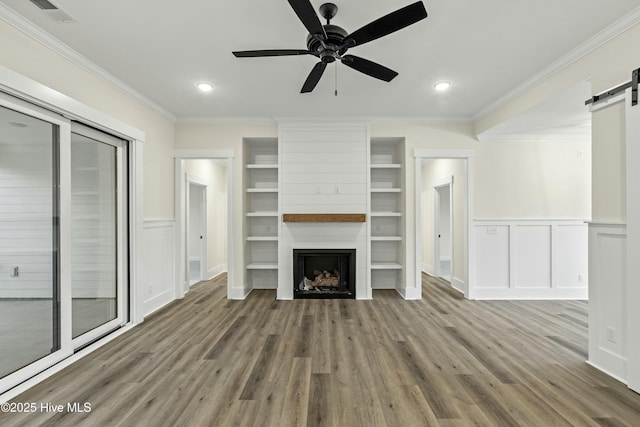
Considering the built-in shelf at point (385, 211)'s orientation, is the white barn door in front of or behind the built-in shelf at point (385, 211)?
in front

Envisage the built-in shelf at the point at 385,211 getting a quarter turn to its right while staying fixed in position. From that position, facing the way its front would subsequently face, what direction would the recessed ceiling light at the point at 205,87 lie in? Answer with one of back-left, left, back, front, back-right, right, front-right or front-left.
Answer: front-left

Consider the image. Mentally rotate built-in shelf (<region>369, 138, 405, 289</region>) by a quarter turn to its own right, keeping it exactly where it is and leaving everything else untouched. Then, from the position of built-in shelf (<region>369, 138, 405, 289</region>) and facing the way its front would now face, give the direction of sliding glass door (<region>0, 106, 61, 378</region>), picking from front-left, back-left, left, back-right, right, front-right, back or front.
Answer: front-left

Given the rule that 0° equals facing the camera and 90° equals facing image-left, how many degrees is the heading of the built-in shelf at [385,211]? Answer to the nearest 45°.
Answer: approximately 0°

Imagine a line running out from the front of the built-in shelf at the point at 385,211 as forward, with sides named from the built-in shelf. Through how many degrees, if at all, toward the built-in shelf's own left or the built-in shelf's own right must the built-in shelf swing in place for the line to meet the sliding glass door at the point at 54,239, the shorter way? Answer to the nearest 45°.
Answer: approximately 45° to the built-in shelf's own right

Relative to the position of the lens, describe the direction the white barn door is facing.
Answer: facing to the left of the viewer

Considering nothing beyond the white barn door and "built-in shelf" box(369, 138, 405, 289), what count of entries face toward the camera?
1

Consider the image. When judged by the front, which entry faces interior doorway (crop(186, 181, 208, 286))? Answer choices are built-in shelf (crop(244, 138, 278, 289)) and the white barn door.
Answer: the white barn door

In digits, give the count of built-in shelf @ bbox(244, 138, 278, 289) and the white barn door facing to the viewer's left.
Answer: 1

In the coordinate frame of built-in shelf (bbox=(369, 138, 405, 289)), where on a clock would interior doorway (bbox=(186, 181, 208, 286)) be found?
The interior doorway is roughly at 3 o'clock from the built-in shelf.

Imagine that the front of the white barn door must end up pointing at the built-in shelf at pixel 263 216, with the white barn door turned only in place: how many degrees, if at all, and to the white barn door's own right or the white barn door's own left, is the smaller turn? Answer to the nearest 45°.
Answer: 0° — it already faces it

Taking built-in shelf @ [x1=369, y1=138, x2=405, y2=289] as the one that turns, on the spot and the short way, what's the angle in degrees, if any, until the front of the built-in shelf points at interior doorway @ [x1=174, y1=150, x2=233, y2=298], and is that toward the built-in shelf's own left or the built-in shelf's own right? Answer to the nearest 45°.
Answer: approximately 90° to the built-in shelf's own right

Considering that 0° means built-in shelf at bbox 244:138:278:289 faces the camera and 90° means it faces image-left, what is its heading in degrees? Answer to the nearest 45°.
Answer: approximately 0°
